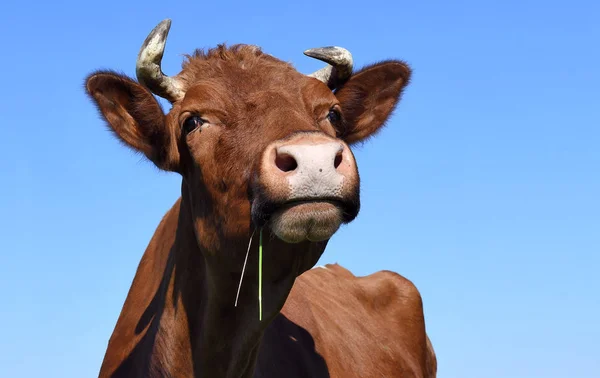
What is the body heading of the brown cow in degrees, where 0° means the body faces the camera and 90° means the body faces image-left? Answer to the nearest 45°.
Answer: approximately 45°
